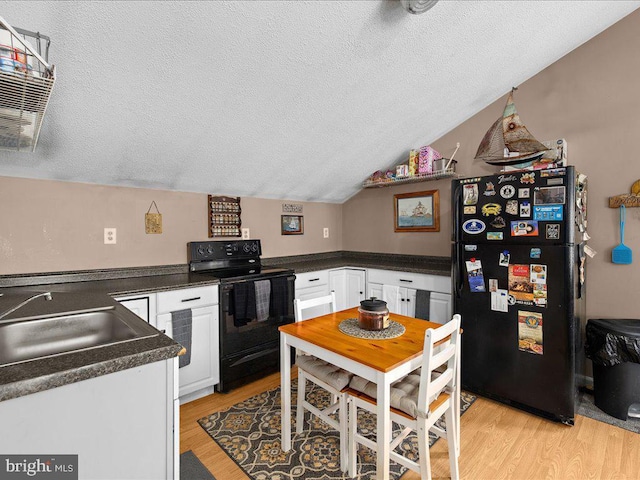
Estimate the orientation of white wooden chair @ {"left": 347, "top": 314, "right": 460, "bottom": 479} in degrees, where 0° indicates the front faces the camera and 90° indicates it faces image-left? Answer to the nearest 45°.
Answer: approximately 135°

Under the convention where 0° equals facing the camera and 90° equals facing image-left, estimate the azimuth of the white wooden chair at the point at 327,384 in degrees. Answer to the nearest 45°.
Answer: approximately 315°

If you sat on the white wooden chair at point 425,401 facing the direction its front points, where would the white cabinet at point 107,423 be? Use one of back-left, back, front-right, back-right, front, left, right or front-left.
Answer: left

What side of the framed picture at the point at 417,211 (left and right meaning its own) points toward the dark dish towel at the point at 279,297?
front

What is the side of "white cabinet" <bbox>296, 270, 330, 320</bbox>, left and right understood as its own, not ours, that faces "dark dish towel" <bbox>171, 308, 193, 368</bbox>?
right

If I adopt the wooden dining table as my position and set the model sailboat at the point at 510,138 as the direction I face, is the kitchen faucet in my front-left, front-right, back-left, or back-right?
back-left

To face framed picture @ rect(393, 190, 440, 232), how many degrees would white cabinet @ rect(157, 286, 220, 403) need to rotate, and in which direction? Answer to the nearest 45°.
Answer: approximately 45° to its left

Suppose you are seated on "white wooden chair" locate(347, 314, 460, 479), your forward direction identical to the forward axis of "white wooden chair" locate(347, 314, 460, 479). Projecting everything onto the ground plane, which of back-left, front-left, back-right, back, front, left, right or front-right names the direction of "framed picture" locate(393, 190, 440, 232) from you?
front-right
